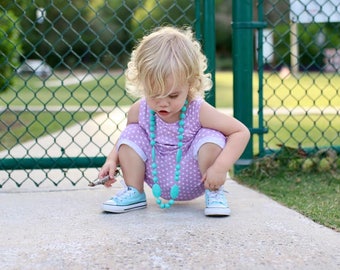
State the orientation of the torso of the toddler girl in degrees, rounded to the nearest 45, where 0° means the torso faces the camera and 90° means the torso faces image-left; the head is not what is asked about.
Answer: approximately 0°
